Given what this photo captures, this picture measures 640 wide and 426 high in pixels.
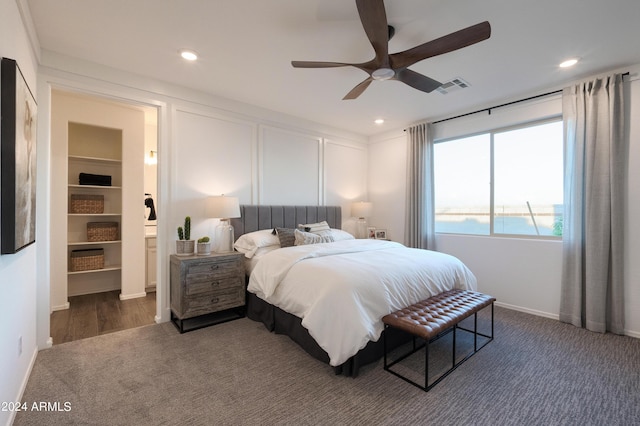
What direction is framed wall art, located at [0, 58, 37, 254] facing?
to the viewer's right

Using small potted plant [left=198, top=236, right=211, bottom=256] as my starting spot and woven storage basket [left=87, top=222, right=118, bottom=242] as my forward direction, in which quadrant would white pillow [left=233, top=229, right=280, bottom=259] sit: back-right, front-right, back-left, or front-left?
back-right

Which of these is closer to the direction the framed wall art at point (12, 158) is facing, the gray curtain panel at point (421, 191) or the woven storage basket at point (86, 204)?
the gray curtain panel

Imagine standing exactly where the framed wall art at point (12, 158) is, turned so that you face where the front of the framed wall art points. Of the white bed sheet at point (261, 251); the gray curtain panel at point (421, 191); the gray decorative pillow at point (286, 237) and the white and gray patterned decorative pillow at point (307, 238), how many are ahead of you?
4

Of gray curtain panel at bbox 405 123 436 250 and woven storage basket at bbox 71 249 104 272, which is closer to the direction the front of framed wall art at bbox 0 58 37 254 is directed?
the gray curtain panel

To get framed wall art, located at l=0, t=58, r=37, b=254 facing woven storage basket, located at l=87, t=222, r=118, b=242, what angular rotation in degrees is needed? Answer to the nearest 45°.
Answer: approximately 90° to its left

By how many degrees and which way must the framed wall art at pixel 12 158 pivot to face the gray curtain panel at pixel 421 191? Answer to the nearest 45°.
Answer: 0° — it already faces it

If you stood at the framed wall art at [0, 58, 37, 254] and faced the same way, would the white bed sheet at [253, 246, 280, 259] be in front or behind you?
in front

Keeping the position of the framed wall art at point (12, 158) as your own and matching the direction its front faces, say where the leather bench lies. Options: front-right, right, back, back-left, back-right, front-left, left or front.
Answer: front-right

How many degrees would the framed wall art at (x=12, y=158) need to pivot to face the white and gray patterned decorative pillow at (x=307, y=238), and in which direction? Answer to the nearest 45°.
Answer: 0° — it already faces it

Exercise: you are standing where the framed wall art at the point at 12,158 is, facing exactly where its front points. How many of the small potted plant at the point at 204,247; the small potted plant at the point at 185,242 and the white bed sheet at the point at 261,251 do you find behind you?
0

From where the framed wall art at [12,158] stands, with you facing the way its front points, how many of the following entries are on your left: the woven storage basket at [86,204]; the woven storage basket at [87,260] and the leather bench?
2

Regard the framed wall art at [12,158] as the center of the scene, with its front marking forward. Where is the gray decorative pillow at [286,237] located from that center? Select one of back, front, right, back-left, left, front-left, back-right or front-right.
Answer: front

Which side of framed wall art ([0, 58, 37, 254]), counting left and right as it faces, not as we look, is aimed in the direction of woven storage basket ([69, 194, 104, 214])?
left
